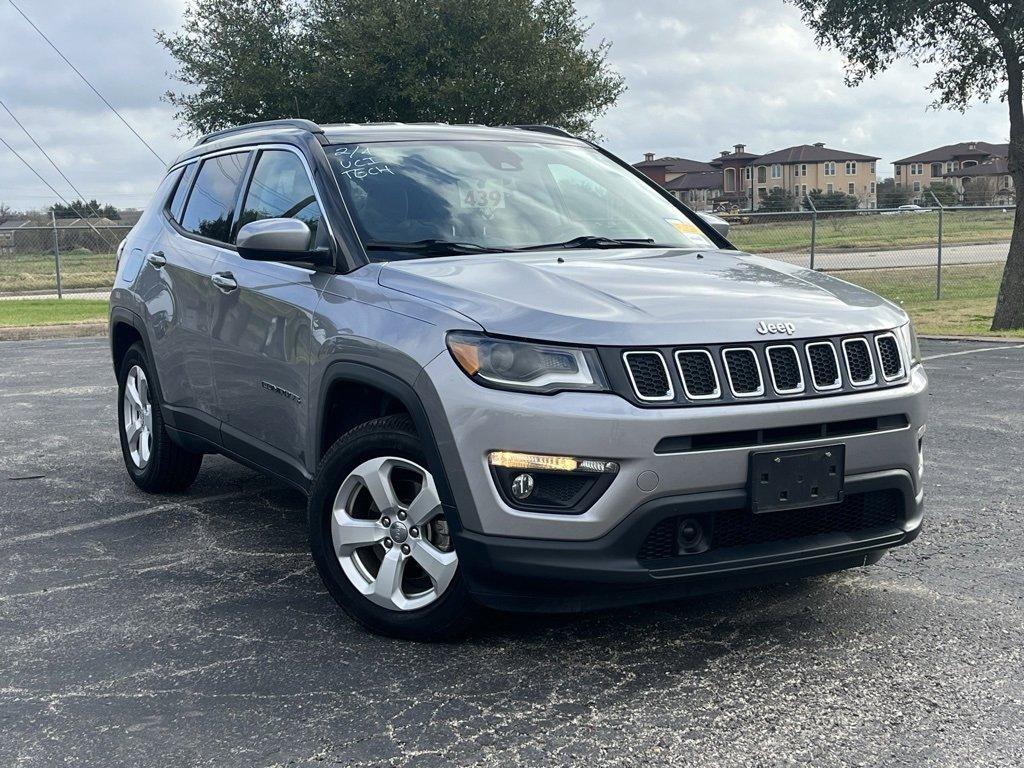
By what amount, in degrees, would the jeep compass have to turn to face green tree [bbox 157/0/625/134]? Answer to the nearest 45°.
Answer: approximately 135° to its left

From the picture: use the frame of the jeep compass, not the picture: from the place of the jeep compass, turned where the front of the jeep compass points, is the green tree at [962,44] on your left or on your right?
on your left

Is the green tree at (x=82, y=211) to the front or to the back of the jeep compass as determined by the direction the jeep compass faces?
to the back

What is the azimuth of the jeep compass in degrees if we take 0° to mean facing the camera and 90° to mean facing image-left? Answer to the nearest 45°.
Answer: approximately 315°

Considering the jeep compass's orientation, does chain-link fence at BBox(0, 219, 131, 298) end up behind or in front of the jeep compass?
behind
